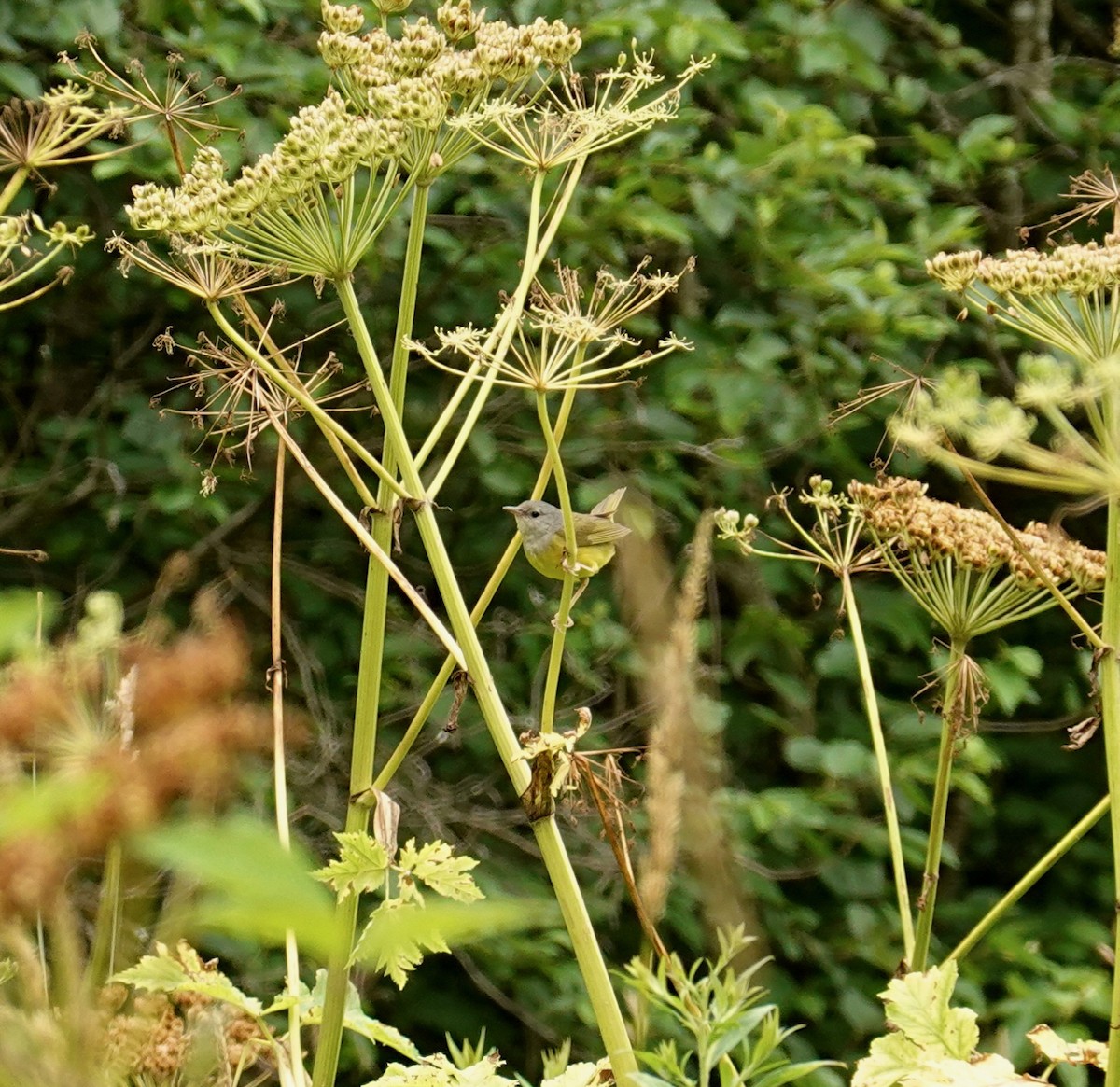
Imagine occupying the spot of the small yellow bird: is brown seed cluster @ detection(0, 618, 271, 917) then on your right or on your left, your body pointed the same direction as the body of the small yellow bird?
on your left

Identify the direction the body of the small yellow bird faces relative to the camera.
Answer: to the viewer's left

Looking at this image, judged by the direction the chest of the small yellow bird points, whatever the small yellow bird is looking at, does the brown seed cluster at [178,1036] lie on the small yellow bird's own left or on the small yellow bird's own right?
on the small yellow bird's own left
